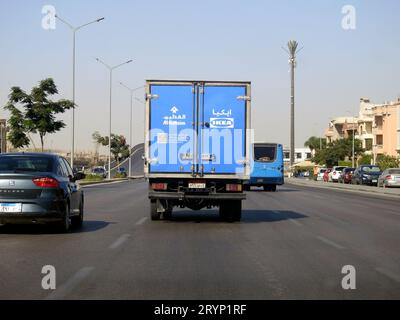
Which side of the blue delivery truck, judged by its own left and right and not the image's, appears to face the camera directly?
back

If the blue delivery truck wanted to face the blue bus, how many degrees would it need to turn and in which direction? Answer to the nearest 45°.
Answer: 0° — it already faces it

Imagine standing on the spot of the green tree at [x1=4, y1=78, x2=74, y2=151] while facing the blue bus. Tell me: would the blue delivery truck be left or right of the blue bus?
right
